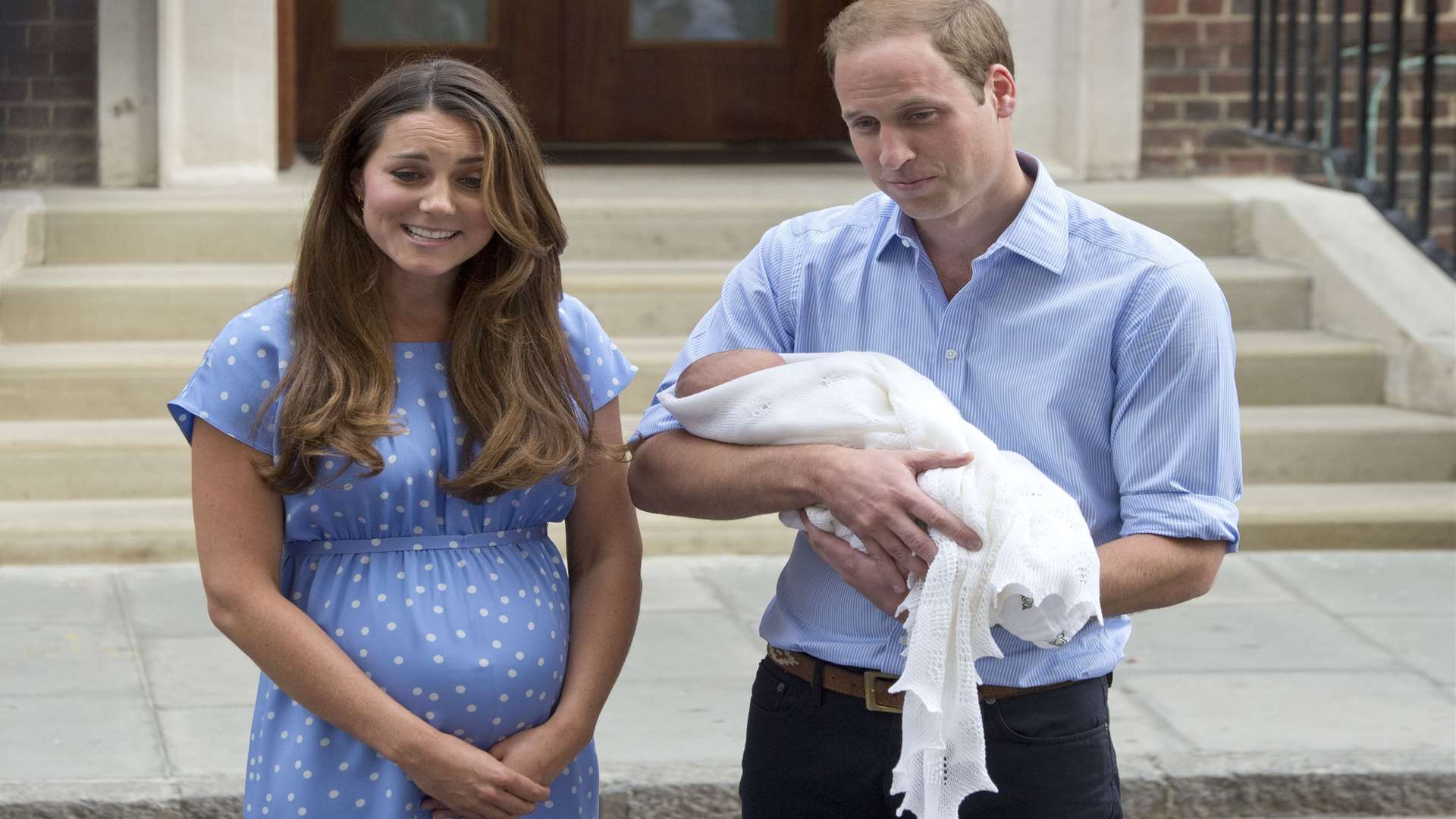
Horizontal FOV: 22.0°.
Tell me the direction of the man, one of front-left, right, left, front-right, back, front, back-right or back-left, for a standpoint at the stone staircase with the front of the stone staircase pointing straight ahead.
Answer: front

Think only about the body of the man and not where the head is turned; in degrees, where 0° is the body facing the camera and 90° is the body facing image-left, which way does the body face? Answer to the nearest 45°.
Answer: approximately 45°

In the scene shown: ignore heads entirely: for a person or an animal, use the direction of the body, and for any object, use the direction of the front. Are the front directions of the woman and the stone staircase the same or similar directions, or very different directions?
same or similar directions

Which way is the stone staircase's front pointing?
toward the camera

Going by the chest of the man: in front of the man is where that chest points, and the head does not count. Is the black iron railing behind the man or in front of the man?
behind

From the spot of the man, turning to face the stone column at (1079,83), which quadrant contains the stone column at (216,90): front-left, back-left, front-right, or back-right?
front-left

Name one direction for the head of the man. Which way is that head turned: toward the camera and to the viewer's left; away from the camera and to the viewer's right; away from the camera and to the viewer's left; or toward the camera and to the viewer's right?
toward the camera and to the viewer's left

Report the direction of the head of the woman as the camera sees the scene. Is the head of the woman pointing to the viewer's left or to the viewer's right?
to the viewer's right

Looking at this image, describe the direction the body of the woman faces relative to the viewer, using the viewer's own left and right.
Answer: facing the viewer

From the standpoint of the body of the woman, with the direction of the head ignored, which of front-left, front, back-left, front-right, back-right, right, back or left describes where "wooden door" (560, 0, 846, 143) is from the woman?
back

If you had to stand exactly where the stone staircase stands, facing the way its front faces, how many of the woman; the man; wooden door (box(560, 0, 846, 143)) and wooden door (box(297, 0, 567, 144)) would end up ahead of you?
2

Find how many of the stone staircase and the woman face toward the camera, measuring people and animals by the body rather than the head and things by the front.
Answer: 2
